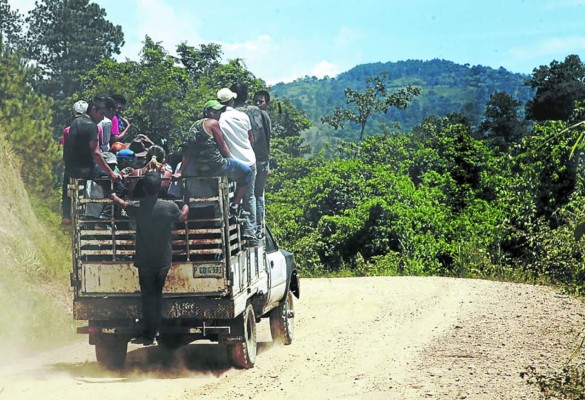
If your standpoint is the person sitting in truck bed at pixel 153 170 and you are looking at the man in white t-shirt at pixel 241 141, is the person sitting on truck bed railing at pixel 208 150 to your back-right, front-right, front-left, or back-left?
front-right

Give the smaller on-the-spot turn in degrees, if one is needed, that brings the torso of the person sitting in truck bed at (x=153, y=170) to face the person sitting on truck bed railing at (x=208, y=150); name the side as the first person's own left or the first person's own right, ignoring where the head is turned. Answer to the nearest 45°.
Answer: approximately 90° to the first person's own right

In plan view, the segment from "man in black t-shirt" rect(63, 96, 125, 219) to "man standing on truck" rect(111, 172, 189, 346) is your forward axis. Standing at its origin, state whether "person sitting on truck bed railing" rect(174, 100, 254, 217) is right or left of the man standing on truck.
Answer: left

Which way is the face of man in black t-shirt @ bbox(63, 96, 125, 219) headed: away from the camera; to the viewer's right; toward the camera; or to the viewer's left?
to the viewer's right

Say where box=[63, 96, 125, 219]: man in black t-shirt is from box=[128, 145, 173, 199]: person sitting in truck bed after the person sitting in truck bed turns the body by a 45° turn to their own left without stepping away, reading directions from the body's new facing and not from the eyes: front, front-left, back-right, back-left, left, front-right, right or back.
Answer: front-left

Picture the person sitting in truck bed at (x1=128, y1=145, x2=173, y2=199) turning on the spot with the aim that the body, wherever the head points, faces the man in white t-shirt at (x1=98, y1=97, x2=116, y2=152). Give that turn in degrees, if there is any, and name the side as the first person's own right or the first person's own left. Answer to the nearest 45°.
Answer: approximately 45° to the first person's own left

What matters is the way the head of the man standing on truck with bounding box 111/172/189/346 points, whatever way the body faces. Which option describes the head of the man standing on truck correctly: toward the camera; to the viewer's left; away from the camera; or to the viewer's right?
away from the camera
